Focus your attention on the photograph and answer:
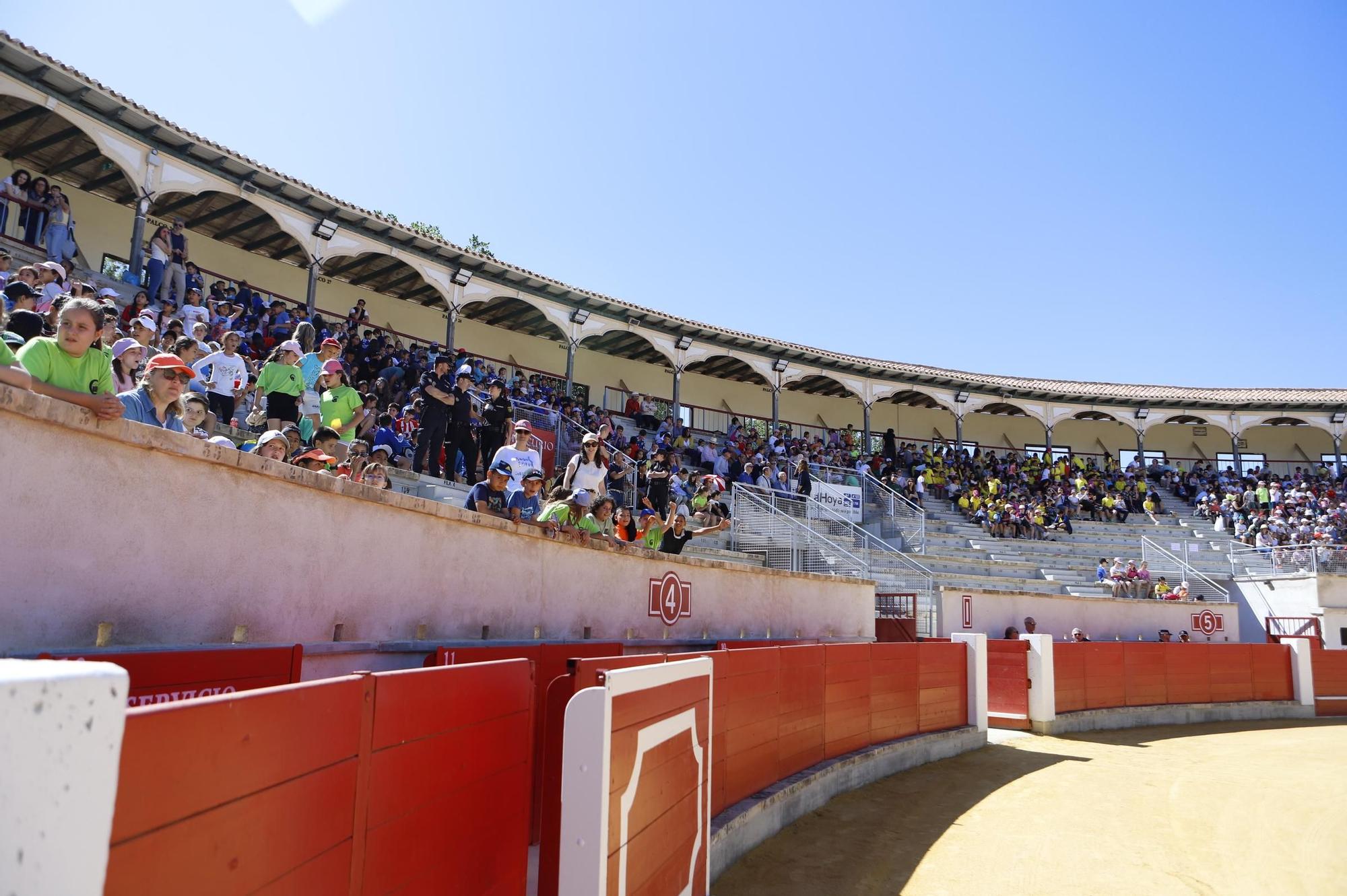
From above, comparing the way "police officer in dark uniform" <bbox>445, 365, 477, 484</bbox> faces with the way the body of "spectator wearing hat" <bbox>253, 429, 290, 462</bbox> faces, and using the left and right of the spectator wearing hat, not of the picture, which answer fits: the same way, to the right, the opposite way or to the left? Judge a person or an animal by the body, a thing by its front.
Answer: the same way

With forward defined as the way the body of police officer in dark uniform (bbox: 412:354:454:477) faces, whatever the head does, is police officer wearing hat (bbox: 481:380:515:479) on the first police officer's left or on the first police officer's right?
on the first police officer's left

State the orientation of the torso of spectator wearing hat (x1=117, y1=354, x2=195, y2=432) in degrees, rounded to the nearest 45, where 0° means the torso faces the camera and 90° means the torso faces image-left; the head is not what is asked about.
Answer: approximately 315°

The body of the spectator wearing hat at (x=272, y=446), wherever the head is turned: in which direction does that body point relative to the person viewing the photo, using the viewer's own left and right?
facing the viewer and to the right of the viewer

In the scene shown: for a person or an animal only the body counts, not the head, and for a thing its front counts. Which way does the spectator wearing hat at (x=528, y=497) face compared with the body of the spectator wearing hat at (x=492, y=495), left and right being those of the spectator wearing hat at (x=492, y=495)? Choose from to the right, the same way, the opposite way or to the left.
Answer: the same way

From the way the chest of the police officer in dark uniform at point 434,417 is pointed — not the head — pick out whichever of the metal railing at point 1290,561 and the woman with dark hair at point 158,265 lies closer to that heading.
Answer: the metal railing

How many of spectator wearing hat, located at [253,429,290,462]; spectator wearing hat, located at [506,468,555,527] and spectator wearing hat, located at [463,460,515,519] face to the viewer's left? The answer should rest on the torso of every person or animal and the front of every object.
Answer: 0

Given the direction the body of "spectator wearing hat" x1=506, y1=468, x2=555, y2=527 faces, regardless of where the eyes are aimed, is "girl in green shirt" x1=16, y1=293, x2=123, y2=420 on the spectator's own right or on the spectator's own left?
on the spectator's own right

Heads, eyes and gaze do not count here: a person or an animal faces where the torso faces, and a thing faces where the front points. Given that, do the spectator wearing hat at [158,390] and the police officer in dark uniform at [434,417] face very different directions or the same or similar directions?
same or similar directions

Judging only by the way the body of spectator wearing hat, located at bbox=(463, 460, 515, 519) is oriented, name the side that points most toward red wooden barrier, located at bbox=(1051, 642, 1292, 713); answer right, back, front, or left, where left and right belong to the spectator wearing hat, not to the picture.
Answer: left

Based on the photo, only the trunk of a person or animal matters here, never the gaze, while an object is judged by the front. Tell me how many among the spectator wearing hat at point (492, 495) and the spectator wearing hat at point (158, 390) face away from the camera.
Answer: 0

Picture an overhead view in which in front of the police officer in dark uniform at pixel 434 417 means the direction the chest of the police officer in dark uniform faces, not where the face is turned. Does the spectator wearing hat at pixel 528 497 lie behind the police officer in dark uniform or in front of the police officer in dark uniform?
in front

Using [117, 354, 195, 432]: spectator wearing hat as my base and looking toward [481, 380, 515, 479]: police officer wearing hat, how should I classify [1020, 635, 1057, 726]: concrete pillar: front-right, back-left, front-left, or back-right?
front-right

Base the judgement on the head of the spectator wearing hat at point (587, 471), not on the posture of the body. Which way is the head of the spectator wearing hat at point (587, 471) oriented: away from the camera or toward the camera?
toward the camera

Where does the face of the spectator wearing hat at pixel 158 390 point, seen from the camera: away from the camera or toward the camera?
toward the camera

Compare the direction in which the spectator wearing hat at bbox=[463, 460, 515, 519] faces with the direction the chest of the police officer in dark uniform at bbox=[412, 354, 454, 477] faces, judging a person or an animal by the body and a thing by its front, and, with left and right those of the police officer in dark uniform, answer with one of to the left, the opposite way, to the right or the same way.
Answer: the same way

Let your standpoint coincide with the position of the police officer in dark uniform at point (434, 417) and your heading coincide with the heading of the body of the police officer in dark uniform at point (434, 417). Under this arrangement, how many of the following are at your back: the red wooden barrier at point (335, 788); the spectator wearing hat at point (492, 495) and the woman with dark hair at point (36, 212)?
1

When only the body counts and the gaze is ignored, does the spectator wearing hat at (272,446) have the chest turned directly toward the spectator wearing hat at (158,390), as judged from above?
no

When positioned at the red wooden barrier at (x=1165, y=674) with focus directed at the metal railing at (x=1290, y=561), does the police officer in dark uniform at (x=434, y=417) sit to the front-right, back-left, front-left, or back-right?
back-left
